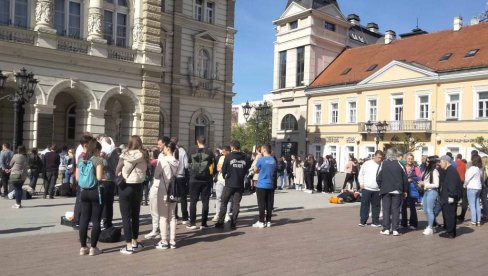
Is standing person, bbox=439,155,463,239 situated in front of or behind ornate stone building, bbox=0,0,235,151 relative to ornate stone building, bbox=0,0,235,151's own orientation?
in front

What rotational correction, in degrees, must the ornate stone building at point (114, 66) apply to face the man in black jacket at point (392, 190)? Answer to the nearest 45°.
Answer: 0° — it already faces them

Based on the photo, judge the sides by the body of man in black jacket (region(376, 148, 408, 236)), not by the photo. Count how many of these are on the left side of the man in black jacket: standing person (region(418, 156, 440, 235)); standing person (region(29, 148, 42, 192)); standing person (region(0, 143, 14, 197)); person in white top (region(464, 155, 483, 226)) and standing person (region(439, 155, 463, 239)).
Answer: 2

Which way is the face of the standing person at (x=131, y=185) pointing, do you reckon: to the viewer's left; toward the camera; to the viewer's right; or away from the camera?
away from the camera

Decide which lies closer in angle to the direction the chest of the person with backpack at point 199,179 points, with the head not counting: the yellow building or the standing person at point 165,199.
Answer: the yellow building

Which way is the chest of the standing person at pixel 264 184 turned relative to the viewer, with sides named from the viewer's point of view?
facing away from the viewer and to the left of the viewer

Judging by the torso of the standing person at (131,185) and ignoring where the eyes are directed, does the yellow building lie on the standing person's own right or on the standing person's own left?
on the standing person's own right

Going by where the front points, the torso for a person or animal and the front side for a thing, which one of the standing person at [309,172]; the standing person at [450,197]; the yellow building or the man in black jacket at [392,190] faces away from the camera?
the man in black jacket

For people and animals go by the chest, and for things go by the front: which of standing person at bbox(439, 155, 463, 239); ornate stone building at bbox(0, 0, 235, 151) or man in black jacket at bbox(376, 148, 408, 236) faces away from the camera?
the man in black jacket

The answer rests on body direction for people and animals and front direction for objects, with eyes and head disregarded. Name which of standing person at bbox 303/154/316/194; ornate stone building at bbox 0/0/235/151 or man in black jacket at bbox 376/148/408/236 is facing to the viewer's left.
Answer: the standing person
